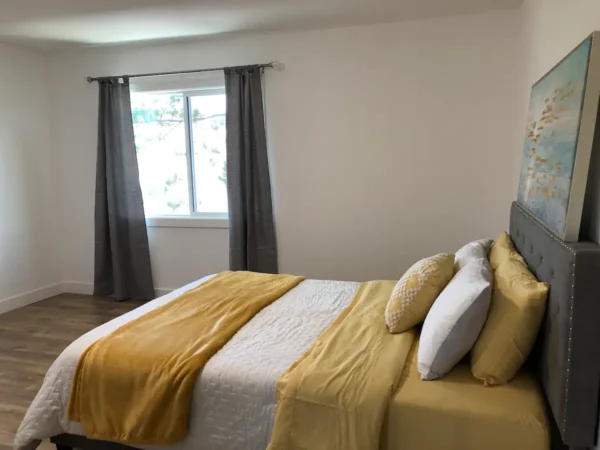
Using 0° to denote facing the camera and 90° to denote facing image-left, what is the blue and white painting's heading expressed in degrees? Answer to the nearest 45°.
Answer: approximately 90°

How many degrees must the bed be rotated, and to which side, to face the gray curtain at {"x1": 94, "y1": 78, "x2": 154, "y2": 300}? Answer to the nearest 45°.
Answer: approximately 45° to its right

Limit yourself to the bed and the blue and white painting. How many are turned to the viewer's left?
2

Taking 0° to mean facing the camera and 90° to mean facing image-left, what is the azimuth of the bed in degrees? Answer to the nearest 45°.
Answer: approximately 90°

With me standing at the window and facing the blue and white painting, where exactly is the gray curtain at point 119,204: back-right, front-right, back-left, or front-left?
back-right
